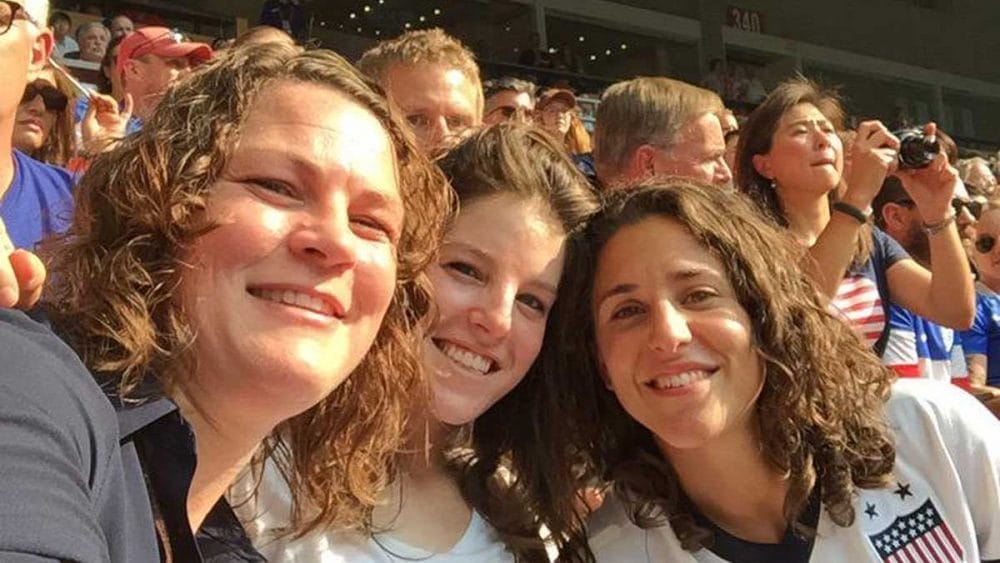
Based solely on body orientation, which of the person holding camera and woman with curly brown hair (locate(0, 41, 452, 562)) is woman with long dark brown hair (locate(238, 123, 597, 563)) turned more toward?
the woman with curly brown hair

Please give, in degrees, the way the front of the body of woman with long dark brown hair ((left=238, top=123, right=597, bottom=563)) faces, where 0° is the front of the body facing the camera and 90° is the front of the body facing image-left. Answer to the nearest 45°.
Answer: approximately 0°

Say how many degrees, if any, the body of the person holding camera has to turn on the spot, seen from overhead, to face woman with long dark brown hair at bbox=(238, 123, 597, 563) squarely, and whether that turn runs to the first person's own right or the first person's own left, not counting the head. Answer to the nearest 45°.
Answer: approximately 90° to the first person's own right

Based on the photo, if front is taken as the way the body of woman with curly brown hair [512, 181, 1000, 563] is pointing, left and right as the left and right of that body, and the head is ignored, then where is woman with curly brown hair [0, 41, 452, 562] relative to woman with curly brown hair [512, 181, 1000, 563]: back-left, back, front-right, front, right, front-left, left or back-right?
front-right

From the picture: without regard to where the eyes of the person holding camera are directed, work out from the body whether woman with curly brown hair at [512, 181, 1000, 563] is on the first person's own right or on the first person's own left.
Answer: on the first person's own right

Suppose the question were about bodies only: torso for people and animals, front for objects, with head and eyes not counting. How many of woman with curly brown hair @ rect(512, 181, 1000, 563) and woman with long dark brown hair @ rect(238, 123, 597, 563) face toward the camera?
2

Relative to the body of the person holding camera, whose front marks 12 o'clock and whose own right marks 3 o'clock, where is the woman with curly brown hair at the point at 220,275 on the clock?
The woman with curly brown hair is roughly at 2 o'clock from the person holding camera.
